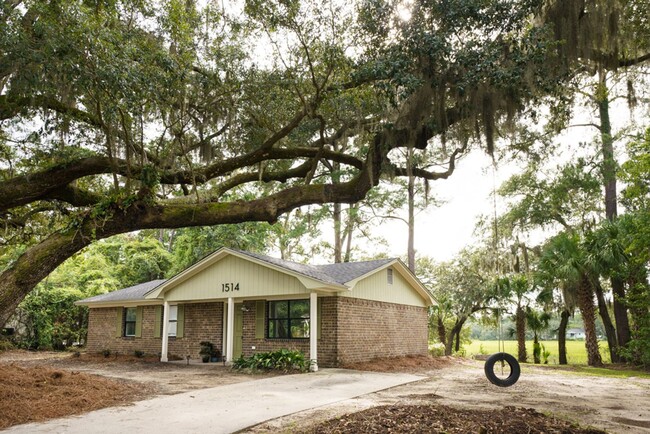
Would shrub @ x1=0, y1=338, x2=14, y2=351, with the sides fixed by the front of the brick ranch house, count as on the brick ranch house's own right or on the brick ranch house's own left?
on the brick ranch house's own right

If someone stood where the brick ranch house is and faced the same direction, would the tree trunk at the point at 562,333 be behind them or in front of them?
behind

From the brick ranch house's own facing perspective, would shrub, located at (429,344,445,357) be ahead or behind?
behind

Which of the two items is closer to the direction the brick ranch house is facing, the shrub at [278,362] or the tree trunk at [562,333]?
the shrub

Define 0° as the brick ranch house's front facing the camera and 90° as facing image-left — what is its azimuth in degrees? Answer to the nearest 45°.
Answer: approximately 45°

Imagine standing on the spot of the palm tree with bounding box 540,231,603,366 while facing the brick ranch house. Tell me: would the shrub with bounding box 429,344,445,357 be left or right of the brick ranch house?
right

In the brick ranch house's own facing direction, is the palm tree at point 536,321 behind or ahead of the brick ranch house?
behind
